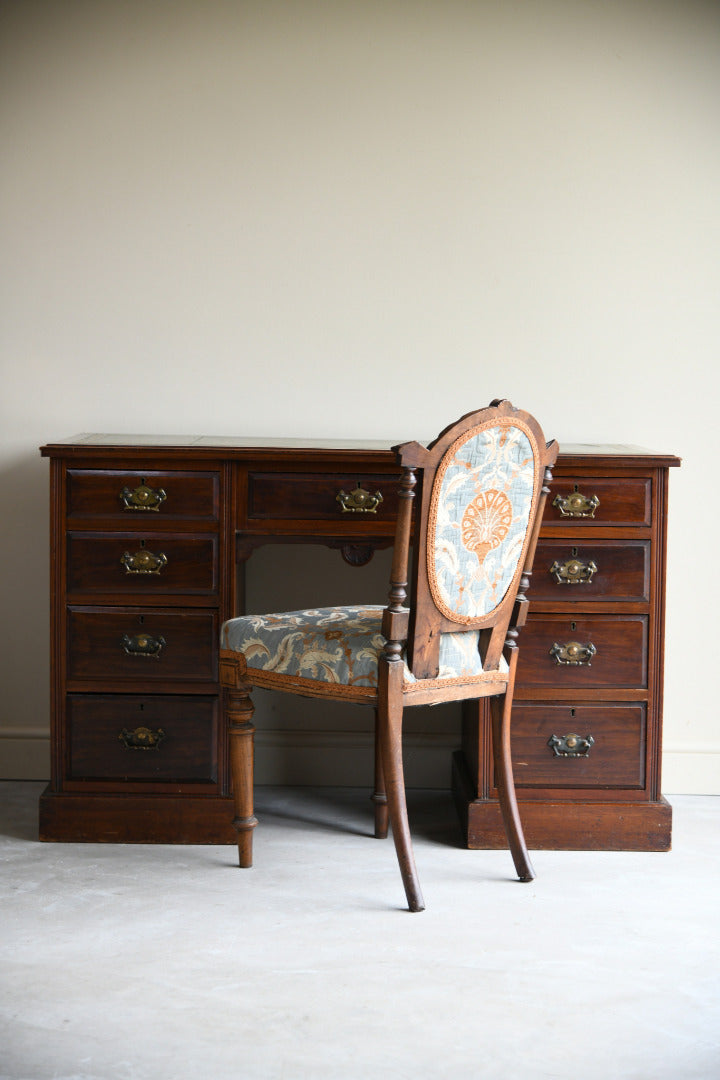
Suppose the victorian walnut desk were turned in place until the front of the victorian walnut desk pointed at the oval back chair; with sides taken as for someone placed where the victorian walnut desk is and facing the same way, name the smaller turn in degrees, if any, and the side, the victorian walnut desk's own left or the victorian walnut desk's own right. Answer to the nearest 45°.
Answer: approximately 45° to the victorian walnut desk's own left

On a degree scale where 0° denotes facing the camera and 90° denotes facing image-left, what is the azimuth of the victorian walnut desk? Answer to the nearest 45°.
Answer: approximately 0°

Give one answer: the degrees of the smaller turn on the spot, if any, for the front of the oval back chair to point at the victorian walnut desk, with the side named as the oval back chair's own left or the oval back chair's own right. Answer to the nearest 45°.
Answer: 0° — it already faces it

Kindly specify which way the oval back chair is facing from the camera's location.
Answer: facing away from the viewer and to the left of the viewer

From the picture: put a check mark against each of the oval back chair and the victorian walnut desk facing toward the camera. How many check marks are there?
1
